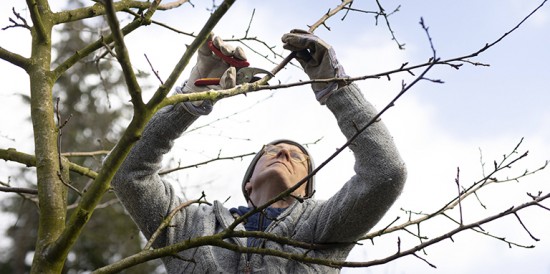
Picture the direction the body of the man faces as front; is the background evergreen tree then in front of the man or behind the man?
behind

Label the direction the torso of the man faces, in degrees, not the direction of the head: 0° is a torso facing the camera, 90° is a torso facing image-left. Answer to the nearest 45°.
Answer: approximately 0°
